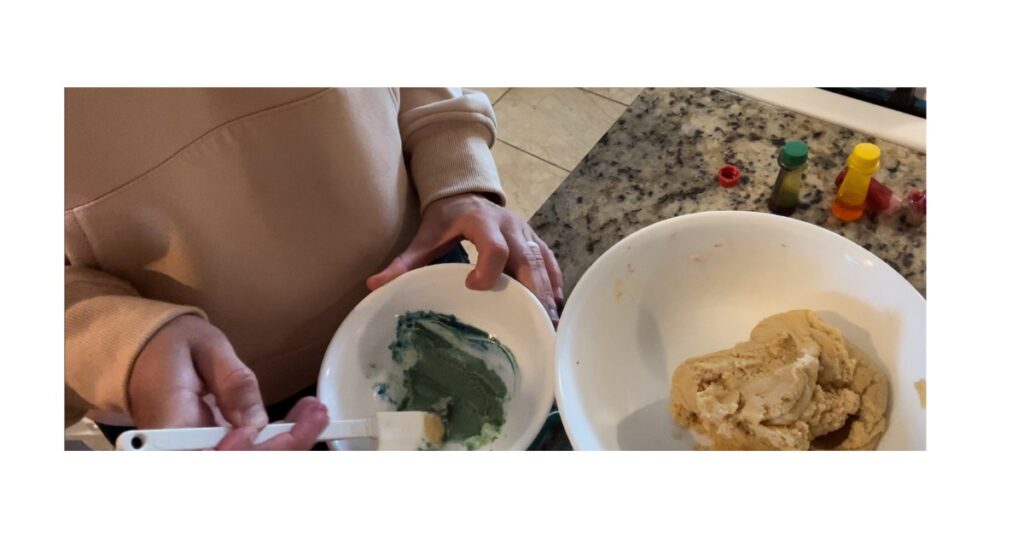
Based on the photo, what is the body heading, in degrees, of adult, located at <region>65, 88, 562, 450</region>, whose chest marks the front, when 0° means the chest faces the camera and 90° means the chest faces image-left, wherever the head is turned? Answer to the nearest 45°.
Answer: approximately 315°
